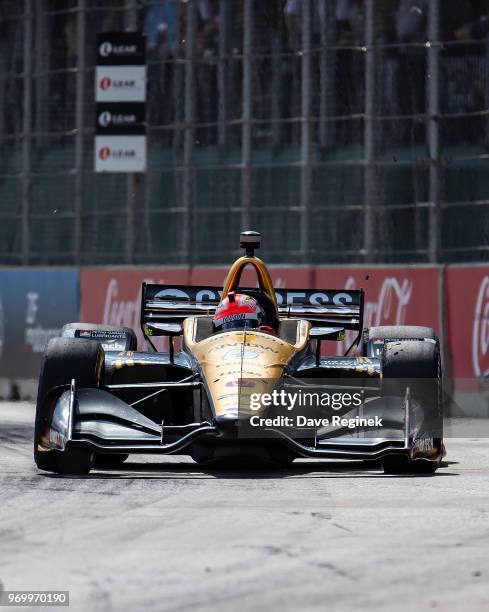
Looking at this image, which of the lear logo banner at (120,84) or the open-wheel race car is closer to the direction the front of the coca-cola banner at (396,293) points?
the open-wheel race car

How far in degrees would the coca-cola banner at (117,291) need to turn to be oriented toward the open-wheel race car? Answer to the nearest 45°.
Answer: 0° — it already faces it

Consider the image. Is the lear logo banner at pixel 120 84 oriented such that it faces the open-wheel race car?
yes

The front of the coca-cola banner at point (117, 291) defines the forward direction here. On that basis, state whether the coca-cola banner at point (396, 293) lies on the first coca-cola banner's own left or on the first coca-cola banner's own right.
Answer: on the first coca-cola banner's own left

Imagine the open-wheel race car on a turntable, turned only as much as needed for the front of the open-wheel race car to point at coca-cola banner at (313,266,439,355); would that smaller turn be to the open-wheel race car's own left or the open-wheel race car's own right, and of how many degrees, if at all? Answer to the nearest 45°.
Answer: approximately 180°

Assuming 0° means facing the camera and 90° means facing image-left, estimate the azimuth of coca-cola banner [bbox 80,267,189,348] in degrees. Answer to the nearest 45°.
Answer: approximately 0°

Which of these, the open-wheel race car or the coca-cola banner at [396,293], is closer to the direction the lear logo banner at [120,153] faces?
the open-wheel race car

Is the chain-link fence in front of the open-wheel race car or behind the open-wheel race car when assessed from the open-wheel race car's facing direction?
behind

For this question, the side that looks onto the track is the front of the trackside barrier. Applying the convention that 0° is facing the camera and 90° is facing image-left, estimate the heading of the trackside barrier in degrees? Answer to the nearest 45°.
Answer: approximately 0°
